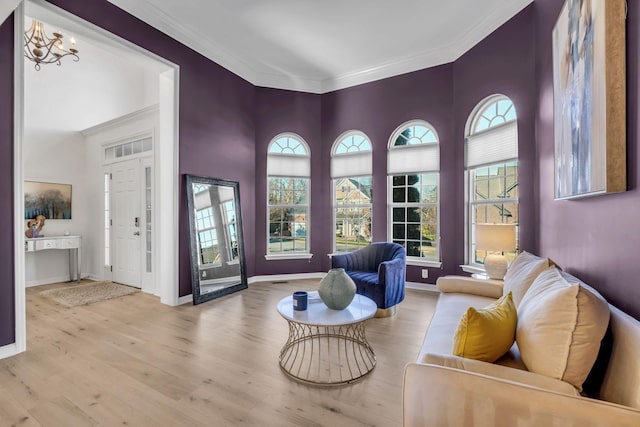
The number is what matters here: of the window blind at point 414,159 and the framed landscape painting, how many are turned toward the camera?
2

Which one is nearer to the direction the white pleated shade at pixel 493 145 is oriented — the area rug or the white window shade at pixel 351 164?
the area rug

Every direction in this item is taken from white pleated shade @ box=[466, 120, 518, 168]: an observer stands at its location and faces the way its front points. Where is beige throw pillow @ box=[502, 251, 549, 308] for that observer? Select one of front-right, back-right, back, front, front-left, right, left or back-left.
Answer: front-left

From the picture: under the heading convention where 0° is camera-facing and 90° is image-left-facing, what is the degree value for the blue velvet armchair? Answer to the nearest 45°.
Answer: approximately 45°

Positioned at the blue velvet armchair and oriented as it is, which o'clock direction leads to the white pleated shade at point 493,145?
The white pleated shade is roughly at 7 o'clock from the blue velvet armchair.

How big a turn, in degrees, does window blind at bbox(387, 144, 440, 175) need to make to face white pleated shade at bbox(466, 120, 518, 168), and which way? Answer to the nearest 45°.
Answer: approximately 45° to its left

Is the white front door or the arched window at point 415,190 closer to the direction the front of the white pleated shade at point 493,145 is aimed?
the white front door

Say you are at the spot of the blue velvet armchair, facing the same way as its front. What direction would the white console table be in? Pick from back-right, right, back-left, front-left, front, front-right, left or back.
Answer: front-right

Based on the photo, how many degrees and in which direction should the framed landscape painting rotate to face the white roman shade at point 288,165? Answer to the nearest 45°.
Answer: approximately 45° to its left

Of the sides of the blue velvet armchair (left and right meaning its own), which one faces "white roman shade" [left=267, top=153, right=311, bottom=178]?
right

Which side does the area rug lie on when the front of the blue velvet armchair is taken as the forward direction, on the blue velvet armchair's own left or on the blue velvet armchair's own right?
on the blue velvet armchair's own right

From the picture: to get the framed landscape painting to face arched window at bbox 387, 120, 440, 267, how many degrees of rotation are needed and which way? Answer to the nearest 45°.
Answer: approximately 45° to its left

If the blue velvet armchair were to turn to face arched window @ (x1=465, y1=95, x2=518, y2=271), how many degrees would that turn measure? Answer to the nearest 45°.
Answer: approximately 135° to its left

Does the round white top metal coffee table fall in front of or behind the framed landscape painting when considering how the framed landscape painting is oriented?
in front
